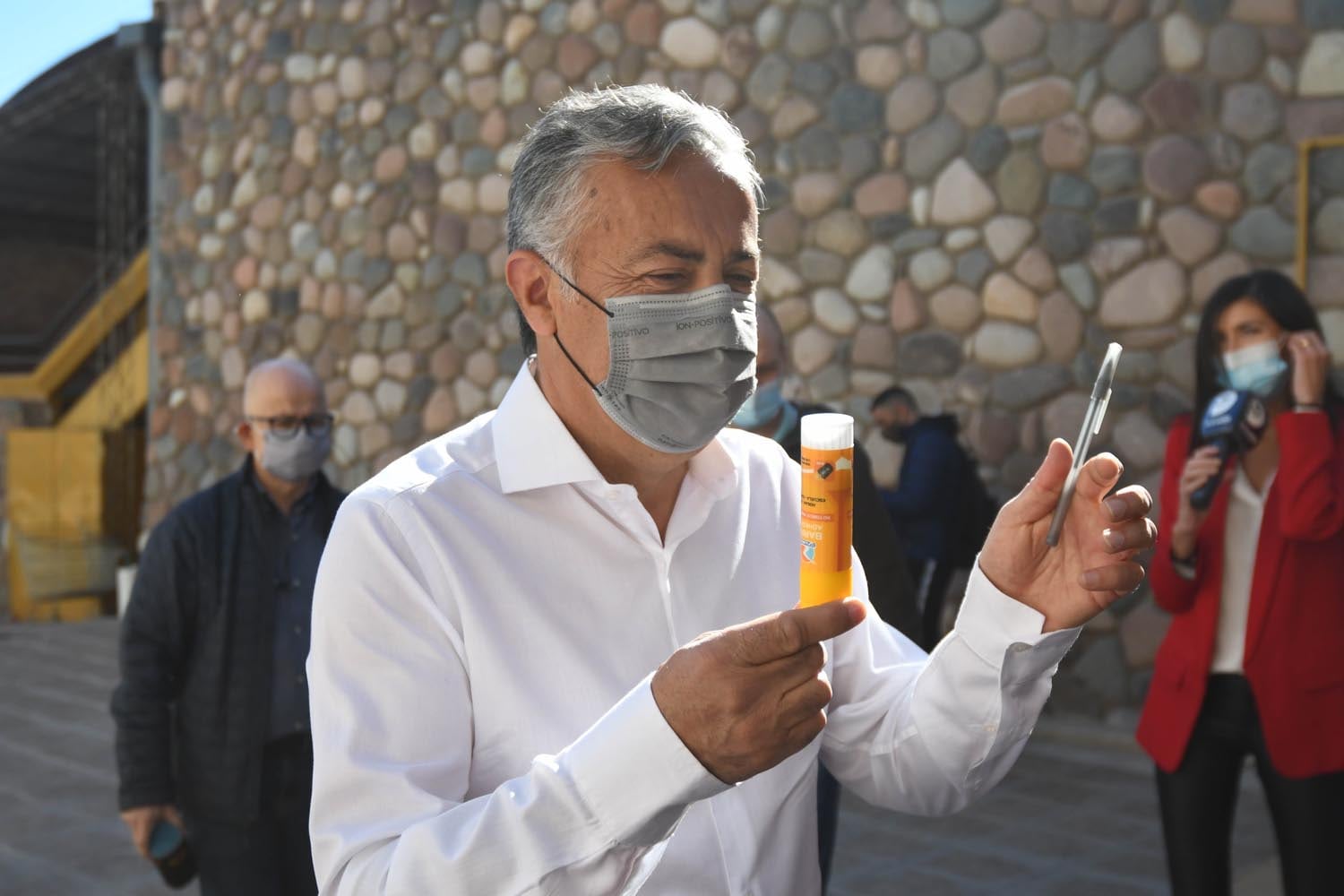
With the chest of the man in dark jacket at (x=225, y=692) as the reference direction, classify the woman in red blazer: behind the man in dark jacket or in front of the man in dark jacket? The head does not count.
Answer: in front

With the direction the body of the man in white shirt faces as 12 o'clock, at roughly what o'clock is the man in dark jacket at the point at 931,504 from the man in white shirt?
The man in dark jacket is roughly at 8 o'clock from the man in white shirt.

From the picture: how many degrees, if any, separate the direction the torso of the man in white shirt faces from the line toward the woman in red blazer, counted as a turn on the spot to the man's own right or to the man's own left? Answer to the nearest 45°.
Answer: approximately 90° to the man's own left

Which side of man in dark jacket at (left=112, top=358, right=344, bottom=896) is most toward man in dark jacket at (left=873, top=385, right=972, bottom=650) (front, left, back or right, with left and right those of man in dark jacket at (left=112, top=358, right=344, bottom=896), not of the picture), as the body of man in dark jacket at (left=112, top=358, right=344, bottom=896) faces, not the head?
left

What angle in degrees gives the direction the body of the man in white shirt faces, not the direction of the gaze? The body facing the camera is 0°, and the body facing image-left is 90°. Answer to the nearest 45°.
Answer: approximately 315°

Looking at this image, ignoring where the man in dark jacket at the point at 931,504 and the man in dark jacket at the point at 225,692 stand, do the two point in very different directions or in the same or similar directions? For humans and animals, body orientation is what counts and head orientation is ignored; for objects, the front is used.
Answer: very different directions

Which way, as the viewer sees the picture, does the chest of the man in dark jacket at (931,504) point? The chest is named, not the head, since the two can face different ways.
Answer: to the viewer's left

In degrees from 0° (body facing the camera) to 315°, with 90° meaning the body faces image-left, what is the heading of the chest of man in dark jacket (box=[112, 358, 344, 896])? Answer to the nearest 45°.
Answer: approximately 315°

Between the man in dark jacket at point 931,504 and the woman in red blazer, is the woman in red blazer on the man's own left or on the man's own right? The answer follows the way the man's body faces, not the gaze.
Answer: on the man's own left

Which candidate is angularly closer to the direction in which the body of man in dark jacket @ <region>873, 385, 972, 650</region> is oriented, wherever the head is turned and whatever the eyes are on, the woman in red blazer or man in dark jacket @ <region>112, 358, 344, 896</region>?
the man in dark jacket
